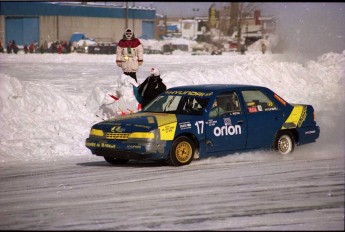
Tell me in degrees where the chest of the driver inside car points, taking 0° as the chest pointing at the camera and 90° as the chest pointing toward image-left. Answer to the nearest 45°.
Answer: approximately 45°

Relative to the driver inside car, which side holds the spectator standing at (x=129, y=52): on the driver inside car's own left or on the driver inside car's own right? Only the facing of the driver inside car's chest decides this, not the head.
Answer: on the driver inside car's own right

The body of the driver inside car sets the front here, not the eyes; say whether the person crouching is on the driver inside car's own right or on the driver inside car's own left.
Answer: on the driver inside car's own right

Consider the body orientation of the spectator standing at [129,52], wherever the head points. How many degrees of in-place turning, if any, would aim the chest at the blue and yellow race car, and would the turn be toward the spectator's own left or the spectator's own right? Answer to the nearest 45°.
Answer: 0° — they already face it

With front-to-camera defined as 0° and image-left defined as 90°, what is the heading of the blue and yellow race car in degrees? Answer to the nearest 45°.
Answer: approximately 45°
